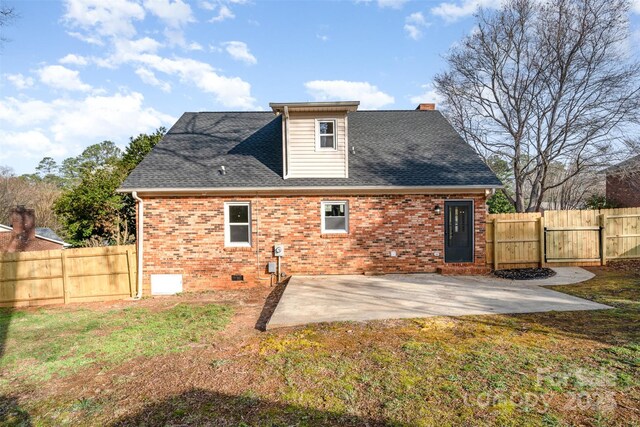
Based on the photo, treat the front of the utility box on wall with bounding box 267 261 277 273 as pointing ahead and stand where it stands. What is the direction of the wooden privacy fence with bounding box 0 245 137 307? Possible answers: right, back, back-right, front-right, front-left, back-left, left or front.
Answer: right

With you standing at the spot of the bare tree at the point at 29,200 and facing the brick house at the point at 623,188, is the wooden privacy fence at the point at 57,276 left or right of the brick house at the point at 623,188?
right

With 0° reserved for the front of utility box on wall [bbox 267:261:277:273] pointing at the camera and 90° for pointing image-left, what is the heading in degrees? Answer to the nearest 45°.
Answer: approximately 0°

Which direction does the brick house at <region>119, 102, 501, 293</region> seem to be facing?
away from the camera

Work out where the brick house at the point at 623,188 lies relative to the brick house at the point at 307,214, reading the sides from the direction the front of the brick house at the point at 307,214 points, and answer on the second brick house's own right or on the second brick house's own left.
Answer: on the second brick house's own right

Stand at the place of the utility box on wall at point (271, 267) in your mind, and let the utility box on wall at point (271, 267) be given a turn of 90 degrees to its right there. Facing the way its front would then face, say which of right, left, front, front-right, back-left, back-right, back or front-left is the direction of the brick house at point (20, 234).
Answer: front-right

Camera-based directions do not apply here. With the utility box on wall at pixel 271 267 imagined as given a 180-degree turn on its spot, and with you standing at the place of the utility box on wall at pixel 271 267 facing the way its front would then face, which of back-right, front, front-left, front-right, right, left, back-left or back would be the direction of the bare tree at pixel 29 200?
front-left
